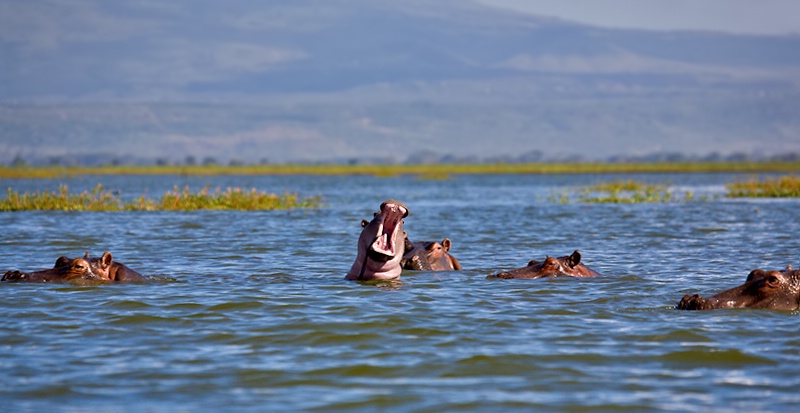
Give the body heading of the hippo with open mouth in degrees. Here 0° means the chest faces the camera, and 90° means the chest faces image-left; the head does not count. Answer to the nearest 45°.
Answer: approximately 315°

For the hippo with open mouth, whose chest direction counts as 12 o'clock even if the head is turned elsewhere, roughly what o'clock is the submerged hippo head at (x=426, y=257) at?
The submerged hippo head is roughly at 8 o'clock from the hippo with open mouth.

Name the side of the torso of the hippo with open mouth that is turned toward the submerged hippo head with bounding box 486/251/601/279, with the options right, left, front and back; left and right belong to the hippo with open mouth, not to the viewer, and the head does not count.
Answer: left

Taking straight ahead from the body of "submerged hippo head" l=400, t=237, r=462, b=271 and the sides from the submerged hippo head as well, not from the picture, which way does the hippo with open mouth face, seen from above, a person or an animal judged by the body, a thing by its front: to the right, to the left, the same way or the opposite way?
to the left

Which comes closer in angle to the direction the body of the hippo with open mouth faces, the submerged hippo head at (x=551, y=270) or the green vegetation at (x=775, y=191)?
the submerged hippo head

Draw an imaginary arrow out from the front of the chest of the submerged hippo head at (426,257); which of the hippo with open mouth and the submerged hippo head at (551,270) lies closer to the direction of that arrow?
the hippo with open mouth

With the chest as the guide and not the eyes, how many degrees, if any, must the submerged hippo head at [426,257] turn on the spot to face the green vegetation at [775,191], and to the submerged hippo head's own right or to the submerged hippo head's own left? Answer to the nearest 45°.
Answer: approximately 180°

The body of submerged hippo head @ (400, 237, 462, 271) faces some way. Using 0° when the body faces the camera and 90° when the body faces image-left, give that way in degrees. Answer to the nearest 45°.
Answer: approximately 45°
